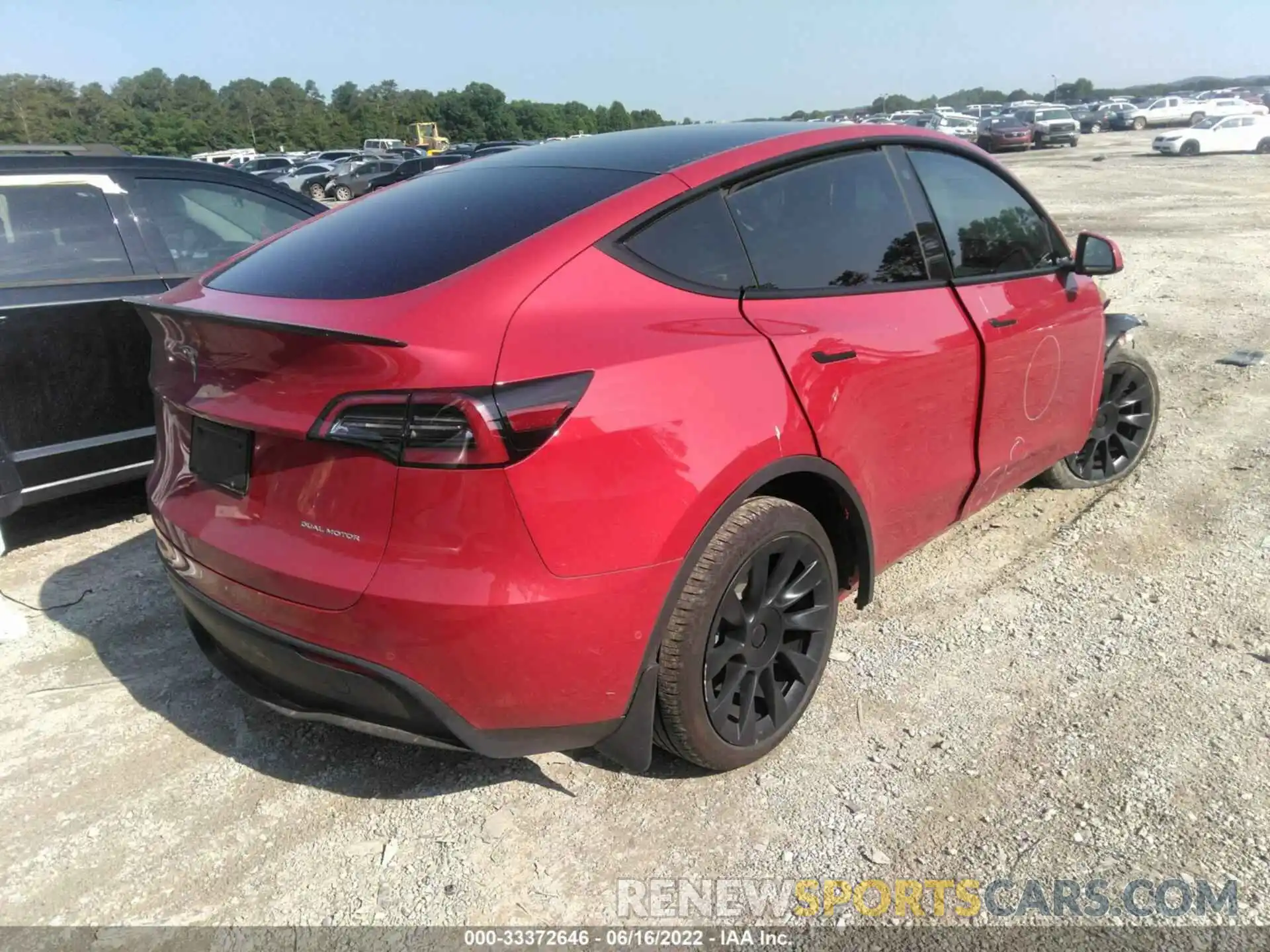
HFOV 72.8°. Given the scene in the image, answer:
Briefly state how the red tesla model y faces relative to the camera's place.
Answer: facing away from the viewer and to the right of the viewer

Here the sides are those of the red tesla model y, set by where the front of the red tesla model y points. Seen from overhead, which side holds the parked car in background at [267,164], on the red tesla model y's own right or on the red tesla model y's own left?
on the red tesla model y's own left

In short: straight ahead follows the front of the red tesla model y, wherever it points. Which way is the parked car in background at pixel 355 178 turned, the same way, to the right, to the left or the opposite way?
the opposite way

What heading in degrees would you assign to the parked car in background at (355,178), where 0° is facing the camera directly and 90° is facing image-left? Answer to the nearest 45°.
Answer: approximately 45°

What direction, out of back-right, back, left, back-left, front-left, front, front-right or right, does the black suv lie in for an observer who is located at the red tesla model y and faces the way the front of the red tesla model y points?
left

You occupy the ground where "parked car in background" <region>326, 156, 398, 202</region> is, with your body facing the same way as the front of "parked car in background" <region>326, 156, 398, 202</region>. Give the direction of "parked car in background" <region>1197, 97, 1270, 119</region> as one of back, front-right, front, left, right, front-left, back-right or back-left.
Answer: back-left

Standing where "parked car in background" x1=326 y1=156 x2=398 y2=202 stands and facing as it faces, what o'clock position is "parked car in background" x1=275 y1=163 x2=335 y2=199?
"parked car in background" x1=275 y1=163 x2=335 y2=199 is roughly at 2 o'clock from "parked car in background" x1=326 y1=156 x2=398 y2=202.

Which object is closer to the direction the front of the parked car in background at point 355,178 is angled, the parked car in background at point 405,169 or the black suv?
the black suv

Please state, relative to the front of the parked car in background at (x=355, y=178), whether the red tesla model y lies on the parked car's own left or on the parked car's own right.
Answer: on the parked car's own left

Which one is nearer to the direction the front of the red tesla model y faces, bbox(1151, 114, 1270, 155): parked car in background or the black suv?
the parked car in background

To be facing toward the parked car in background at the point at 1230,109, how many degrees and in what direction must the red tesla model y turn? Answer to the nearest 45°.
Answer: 0° — it already faces it
